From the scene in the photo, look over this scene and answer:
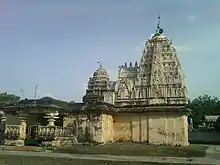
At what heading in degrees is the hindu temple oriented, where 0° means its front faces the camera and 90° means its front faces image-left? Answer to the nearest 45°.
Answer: approximately 90°
